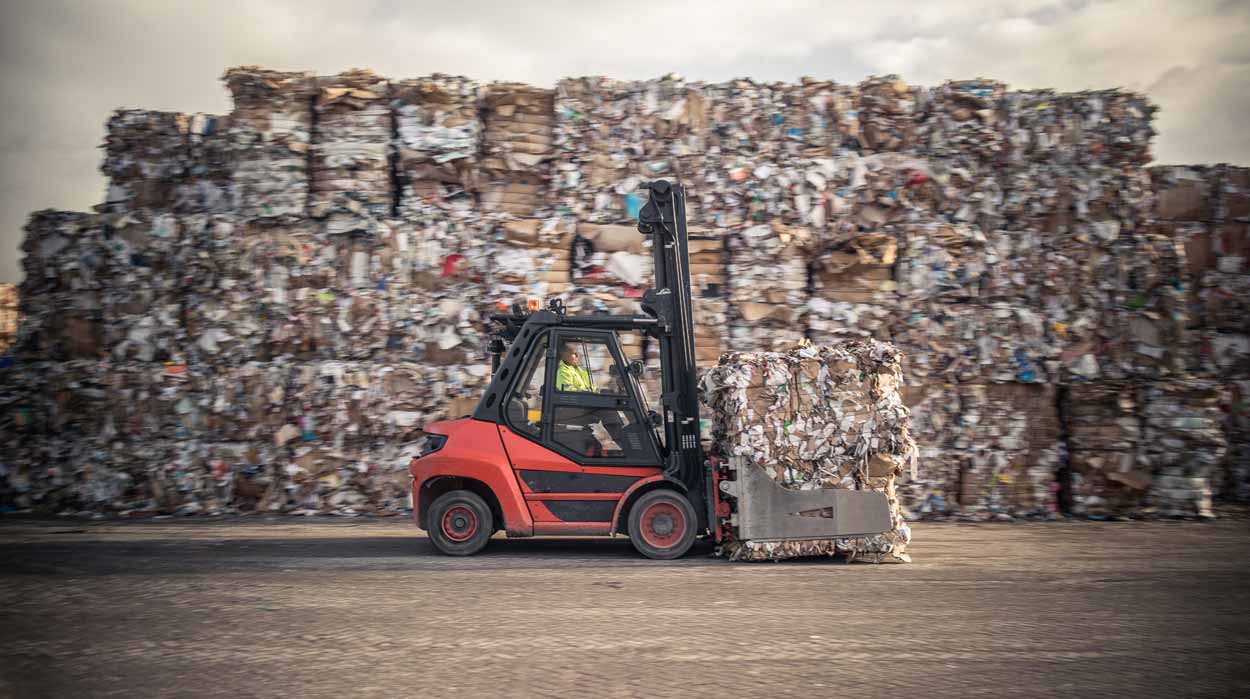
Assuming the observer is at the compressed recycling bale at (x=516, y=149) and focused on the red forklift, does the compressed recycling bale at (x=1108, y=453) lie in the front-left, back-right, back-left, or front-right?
front-left

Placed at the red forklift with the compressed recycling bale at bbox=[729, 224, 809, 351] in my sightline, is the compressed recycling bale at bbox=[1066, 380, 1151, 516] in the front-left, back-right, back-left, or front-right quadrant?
front-right

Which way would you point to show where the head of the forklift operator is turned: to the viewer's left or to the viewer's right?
to the viewer's right

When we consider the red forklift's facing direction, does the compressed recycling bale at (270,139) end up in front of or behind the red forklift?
behind

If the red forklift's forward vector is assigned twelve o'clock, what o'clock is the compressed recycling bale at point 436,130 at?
The compressed recycling bale is roughly at 8 o'clock from the red forklift.

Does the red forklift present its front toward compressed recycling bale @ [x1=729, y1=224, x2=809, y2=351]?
no

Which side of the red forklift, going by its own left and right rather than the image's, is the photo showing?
right

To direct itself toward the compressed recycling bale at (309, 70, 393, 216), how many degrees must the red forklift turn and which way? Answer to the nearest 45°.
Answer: approximately 135° to its left

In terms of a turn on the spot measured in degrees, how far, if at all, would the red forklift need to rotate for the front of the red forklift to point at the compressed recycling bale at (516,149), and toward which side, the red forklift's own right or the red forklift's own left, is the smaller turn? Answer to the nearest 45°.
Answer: approximately 90° to the red forklift's own left

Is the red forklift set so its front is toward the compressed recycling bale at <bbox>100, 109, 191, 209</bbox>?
no

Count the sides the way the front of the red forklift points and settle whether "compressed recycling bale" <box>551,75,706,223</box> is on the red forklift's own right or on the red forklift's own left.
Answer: on the red forklift's own left
